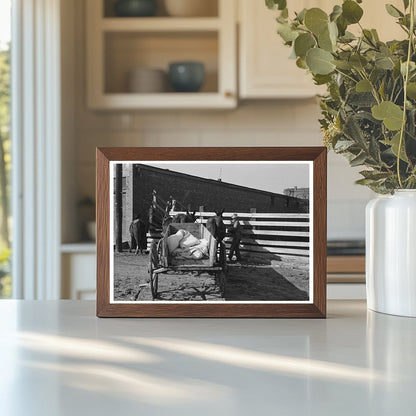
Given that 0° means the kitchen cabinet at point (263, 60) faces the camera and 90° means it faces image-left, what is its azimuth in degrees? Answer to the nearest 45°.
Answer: approximately 0°

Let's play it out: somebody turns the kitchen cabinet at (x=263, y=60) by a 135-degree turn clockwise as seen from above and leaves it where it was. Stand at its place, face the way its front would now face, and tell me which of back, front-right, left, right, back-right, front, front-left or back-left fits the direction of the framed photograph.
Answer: back-left

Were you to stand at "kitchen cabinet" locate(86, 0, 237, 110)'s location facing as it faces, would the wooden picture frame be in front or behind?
in front

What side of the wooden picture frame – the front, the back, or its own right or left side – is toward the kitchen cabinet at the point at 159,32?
back

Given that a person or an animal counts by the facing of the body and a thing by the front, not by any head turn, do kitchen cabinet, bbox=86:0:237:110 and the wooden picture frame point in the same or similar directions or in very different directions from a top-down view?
same or similar directions

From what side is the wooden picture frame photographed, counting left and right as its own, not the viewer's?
front

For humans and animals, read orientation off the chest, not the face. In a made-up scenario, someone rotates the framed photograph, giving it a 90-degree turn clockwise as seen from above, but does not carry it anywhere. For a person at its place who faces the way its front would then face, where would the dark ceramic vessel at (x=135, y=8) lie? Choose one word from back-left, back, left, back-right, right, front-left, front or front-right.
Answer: right

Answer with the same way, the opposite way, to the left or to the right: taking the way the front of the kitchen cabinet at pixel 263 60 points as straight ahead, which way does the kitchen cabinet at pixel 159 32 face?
the same way

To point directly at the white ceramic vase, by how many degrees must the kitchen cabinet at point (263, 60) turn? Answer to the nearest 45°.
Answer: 0° — it already faces it

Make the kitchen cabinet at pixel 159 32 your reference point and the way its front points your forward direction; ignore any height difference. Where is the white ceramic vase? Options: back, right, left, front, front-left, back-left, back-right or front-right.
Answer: front

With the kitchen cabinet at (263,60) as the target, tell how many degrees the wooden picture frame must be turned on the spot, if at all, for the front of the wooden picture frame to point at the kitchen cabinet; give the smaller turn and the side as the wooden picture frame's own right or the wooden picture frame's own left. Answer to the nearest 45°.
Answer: approximately 180°

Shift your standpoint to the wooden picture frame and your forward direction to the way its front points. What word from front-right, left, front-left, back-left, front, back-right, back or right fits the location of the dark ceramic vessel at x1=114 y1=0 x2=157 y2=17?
back
